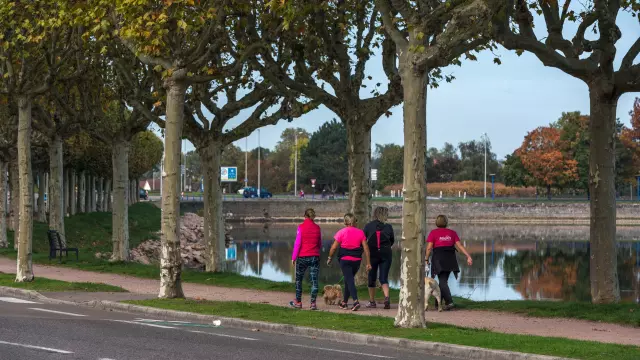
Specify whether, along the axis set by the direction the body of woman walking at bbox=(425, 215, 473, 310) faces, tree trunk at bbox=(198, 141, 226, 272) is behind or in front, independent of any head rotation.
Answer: in front

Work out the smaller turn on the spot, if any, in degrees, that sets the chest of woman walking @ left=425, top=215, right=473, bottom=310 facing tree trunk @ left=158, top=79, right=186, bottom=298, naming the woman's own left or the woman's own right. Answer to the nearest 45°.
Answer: approximately 90° to the woman's own left

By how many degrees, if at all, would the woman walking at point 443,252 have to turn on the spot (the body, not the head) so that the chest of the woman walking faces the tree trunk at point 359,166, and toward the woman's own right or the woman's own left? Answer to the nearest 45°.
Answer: approximately 45° to the woman's own left

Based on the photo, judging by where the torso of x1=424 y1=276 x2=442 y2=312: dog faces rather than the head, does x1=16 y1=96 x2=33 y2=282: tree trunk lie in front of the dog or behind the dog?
in front

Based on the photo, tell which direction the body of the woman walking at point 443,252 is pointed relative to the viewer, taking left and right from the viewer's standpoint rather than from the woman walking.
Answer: facing away from the viewer

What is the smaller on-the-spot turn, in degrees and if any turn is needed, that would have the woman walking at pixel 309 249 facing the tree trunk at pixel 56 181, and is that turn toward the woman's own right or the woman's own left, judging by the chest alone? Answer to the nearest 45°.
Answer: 0° — they already face it

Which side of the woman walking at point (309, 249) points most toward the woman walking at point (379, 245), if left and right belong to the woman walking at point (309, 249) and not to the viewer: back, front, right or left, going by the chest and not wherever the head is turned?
right

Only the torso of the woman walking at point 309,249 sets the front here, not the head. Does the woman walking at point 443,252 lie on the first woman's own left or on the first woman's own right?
on the first woman's own right

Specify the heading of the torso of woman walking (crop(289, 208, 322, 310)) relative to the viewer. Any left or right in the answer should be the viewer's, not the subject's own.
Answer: facing away from the viewer and to the left of the viewer

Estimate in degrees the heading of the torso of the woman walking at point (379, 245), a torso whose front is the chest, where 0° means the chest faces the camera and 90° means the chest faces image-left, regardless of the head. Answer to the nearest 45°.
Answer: approximately 180°

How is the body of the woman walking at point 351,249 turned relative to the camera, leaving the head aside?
away from the camera

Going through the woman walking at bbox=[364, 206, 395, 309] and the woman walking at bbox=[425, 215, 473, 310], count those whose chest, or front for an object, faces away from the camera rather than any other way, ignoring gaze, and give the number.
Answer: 2

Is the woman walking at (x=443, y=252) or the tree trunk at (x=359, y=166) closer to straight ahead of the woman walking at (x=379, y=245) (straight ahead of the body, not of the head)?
the tree trunk

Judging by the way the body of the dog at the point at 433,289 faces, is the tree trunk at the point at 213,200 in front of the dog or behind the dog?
in front

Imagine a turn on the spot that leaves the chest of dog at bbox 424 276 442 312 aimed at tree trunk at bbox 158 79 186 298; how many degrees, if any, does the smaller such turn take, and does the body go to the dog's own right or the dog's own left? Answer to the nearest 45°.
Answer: approximately 45° to the dog's own left

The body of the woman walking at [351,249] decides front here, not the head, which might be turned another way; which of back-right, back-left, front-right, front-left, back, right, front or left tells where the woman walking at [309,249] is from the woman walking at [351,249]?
left

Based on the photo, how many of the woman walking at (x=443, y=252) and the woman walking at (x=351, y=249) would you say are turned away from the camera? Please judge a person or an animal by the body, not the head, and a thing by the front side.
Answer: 2
